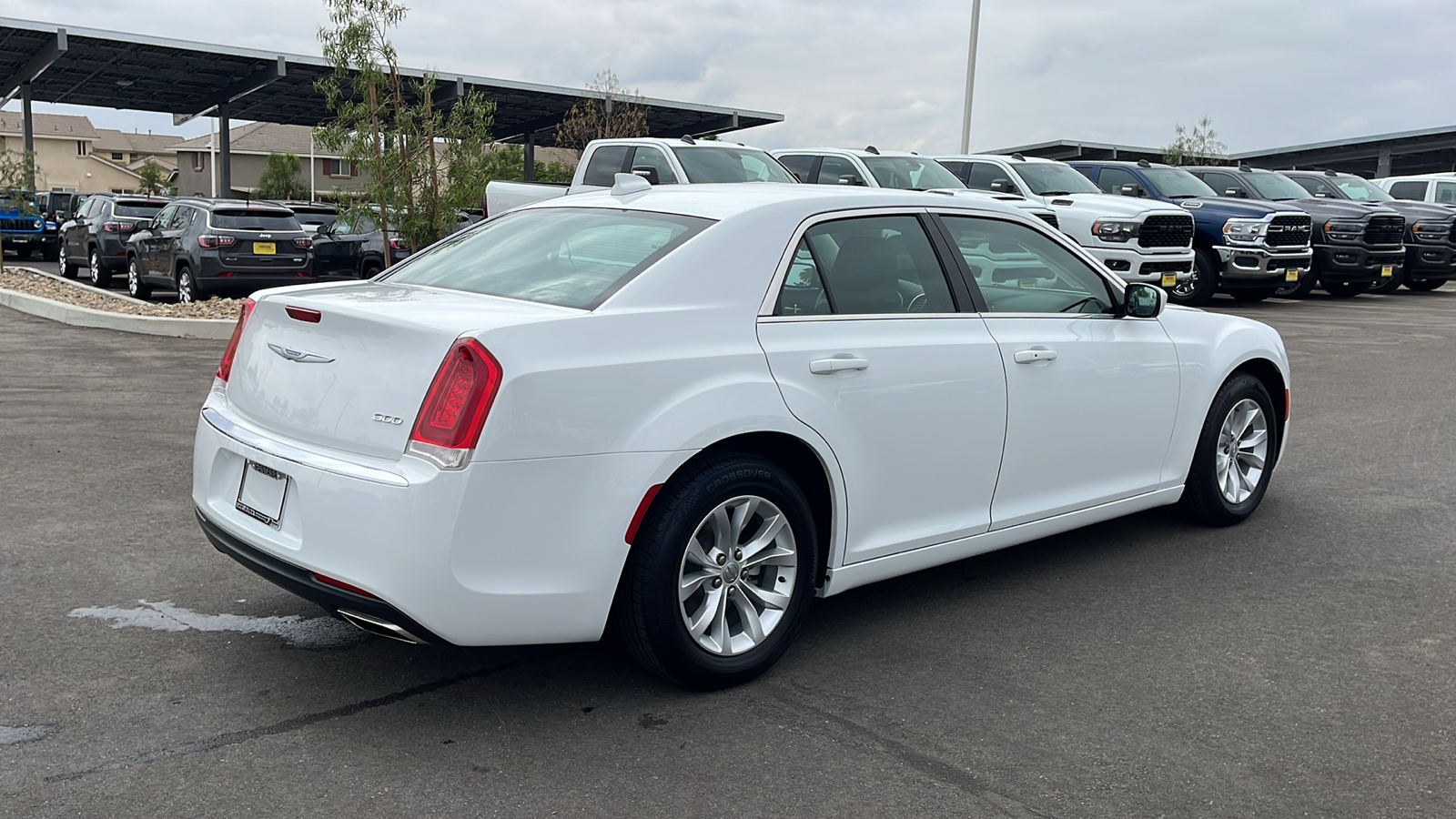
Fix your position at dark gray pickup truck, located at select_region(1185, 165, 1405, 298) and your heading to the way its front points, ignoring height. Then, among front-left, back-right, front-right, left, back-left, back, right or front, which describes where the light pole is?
back

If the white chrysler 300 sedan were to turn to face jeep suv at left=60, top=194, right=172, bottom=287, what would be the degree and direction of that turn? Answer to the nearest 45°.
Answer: approximately 90° to its left

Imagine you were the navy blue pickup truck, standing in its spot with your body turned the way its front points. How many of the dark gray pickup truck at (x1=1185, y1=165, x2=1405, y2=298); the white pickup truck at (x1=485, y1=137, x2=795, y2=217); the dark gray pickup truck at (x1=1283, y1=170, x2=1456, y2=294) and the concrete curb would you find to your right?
2

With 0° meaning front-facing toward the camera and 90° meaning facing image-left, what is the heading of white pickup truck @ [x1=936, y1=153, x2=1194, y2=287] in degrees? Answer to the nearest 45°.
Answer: approximately 315°

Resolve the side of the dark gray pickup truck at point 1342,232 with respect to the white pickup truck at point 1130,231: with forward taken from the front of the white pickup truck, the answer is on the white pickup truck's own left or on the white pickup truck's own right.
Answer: on the white pickup truck's own left

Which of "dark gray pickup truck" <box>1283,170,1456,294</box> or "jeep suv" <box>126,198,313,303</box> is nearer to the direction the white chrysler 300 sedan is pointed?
the dark gray pickup truck

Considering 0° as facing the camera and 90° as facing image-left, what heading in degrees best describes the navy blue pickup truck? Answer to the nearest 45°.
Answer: approximately 315°

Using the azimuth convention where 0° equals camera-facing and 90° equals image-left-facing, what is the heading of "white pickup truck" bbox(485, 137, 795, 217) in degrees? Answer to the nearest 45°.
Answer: approximately 315°

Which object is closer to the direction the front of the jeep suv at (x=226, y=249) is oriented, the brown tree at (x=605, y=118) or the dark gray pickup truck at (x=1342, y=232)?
the brown tree

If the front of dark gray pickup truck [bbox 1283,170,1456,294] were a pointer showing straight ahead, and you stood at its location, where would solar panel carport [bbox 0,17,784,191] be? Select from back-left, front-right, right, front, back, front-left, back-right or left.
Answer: back-right

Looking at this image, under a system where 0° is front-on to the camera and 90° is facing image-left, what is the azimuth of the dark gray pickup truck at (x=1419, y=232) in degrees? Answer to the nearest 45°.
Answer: approximately 315°
